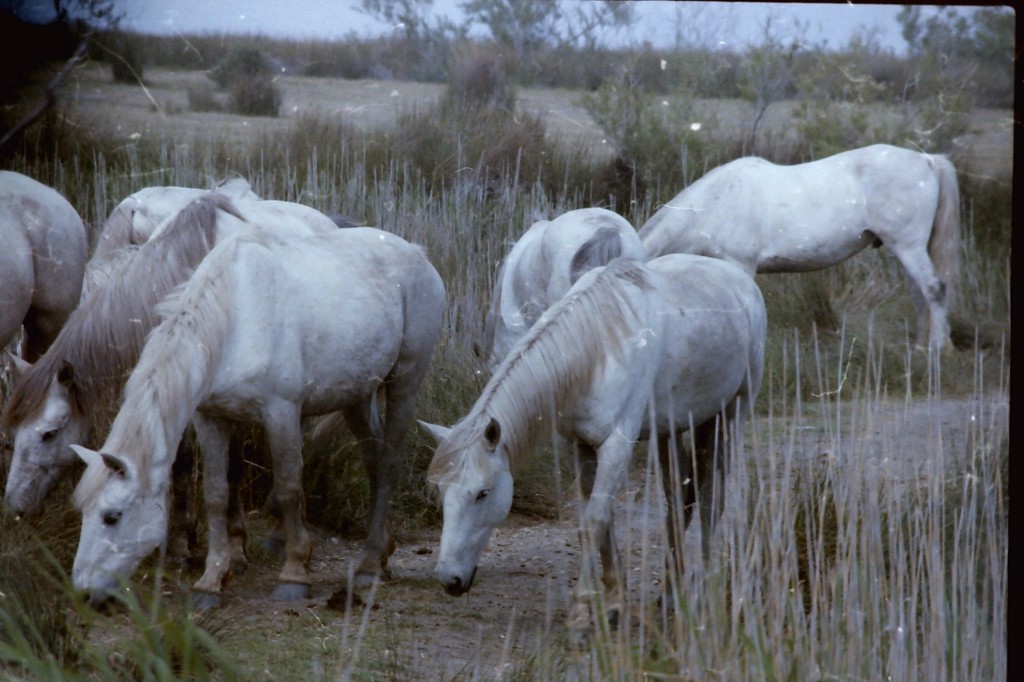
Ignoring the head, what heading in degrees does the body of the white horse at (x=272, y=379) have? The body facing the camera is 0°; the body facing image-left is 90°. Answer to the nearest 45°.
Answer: approximately 45°

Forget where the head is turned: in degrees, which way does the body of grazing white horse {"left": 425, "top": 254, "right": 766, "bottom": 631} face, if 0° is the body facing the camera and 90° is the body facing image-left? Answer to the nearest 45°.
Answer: approximately 45°

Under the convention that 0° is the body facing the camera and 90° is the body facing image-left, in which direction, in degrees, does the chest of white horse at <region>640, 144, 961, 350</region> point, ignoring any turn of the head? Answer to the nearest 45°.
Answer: approximately 90°
